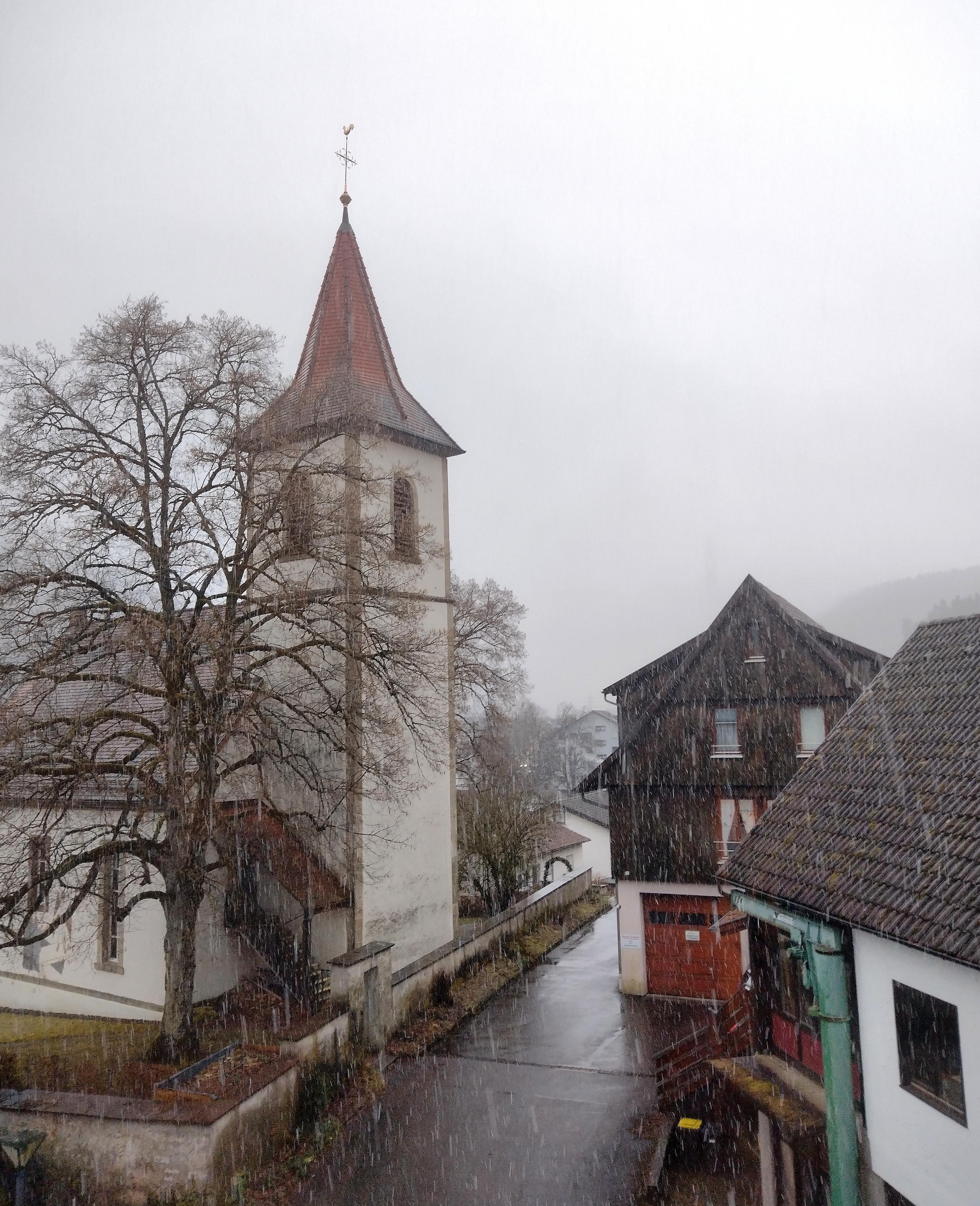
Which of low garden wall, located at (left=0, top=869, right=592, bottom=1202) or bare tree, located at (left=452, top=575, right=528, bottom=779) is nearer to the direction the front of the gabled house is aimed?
the low garden wall

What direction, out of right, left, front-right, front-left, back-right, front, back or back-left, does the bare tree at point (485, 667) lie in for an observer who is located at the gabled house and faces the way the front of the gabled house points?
back-right

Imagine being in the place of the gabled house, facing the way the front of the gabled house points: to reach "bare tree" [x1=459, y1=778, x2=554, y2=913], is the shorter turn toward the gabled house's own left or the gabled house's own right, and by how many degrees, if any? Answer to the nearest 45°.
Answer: approximately 135° to the gabled house's own right

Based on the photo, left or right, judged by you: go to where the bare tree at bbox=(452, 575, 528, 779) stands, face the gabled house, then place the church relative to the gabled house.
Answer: right

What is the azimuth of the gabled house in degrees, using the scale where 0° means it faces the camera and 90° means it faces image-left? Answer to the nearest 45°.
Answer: approximately 0°

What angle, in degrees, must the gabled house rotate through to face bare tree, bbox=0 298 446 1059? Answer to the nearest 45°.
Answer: approximately 45° to its right

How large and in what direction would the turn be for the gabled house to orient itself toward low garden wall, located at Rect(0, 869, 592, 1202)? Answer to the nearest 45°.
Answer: approximately 45° to its right

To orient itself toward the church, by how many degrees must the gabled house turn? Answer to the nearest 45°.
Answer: approximately 90° to its right

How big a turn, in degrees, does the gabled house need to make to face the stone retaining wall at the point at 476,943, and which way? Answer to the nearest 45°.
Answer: approximately 90° to its right

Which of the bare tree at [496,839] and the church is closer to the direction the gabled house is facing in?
the church

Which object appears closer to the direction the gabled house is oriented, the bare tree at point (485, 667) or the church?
the church

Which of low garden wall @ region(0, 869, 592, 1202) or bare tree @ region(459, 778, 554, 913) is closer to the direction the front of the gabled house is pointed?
the low garden wall
